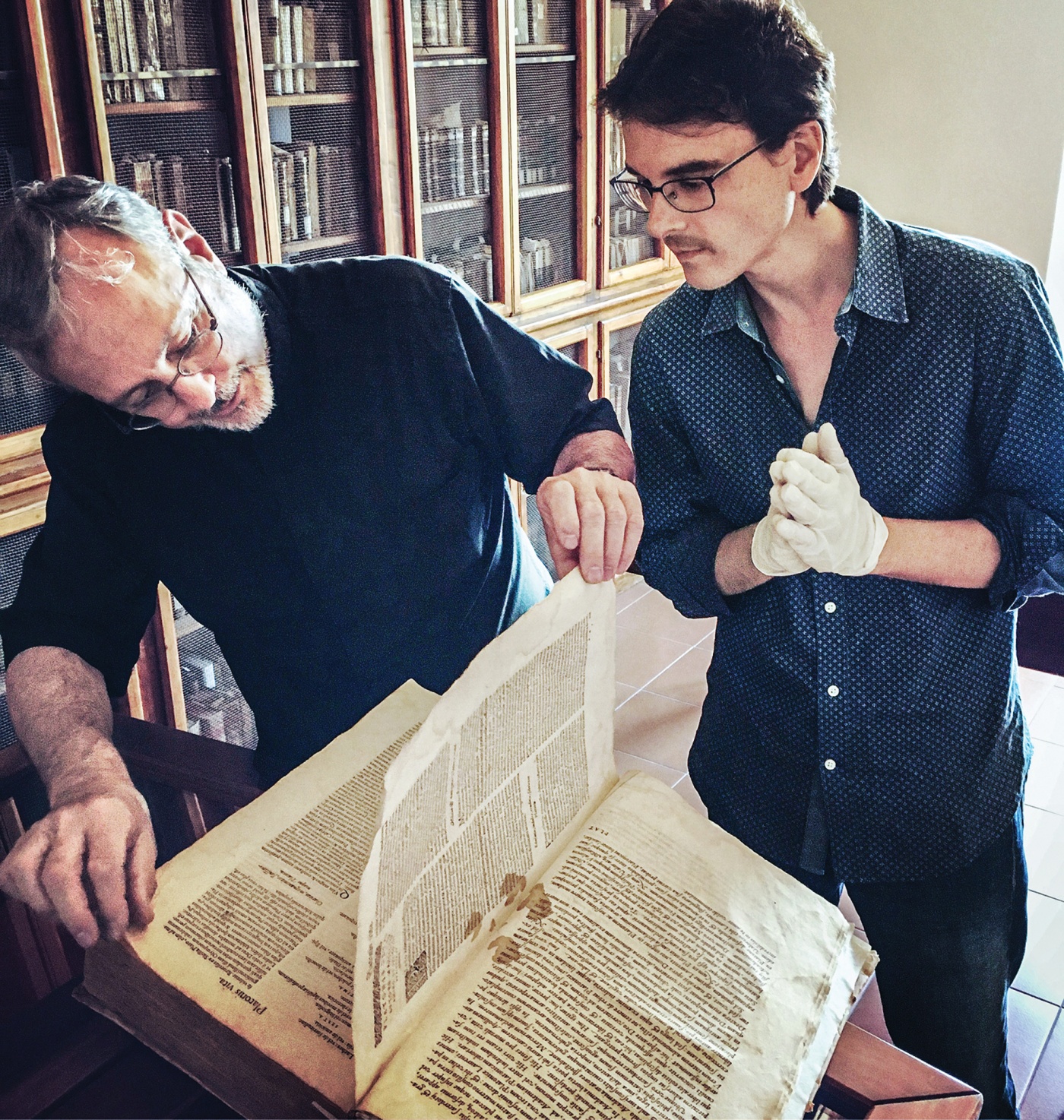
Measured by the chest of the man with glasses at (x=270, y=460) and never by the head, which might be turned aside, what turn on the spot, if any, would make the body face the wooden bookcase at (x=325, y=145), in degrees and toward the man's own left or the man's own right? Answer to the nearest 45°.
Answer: approximately 180°

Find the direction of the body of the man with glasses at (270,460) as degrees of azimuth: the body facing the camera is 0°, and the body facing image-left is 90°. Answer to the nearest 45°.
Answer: approximately 0°
